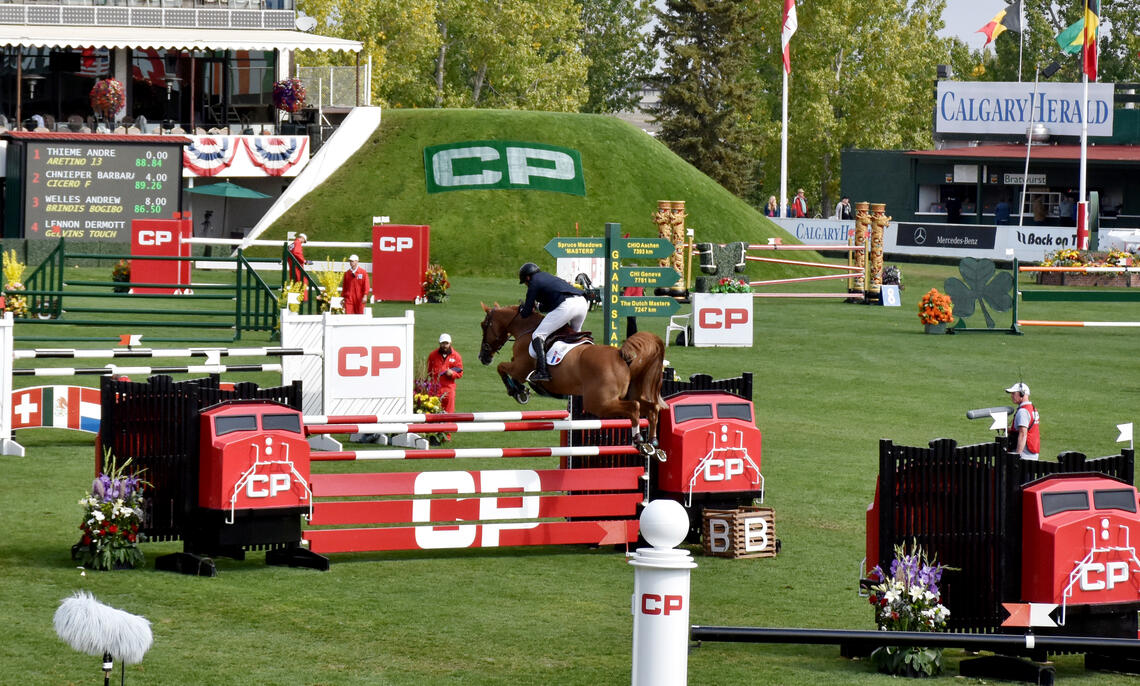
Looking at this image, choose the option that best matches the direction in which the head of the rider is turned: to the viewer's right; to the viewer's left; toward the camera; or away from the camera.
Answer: to the viewer's left

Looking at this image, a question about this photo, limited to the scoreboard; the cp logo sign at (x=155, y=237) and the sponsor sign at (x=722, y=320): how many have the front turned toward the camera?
3

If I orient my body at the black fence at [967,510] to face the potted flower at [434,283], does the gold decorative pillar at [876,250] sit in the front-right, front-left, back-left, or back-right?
front-right

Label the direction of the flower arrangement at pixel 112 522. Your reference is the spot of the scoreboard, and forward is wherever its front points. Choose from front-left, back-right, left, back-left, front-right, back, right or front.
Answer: front

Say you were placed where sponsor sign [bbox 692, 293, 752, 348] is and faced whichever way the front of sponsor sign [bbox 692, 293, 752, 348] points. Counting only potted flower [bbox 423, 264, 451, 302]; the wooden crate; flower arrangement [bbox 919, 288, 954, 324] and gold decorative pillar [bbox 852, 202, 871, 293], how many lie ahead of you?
1

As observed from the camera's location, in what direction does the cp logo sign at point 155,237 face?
facing the viewer

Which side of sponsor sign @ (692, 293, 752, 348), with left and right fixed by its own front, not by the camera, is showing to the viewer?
front

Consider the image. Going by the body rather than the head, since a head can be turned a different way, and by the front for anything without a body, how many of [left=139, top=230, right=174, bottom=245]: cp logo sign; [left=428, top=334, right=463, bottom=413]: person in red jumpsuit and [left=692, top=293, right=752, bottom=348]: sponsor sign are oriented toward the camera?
3

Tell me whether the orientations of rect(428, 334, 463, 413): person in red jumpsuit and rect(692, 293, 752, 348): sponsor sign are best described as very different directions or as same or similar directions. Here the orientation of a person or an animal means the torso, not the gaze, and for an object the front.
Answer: same or similar directions

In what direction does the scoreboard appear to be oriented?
toward the camera

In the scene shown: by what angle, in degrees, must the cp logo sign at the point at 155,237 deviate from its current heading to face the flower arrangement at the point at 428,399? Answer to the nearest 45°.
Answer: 0° — it already faces it

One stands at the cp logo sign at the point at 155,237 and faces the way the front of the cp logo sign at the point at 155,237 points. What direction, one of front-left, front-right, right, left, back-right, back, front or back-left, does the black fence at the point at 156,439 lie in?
front
